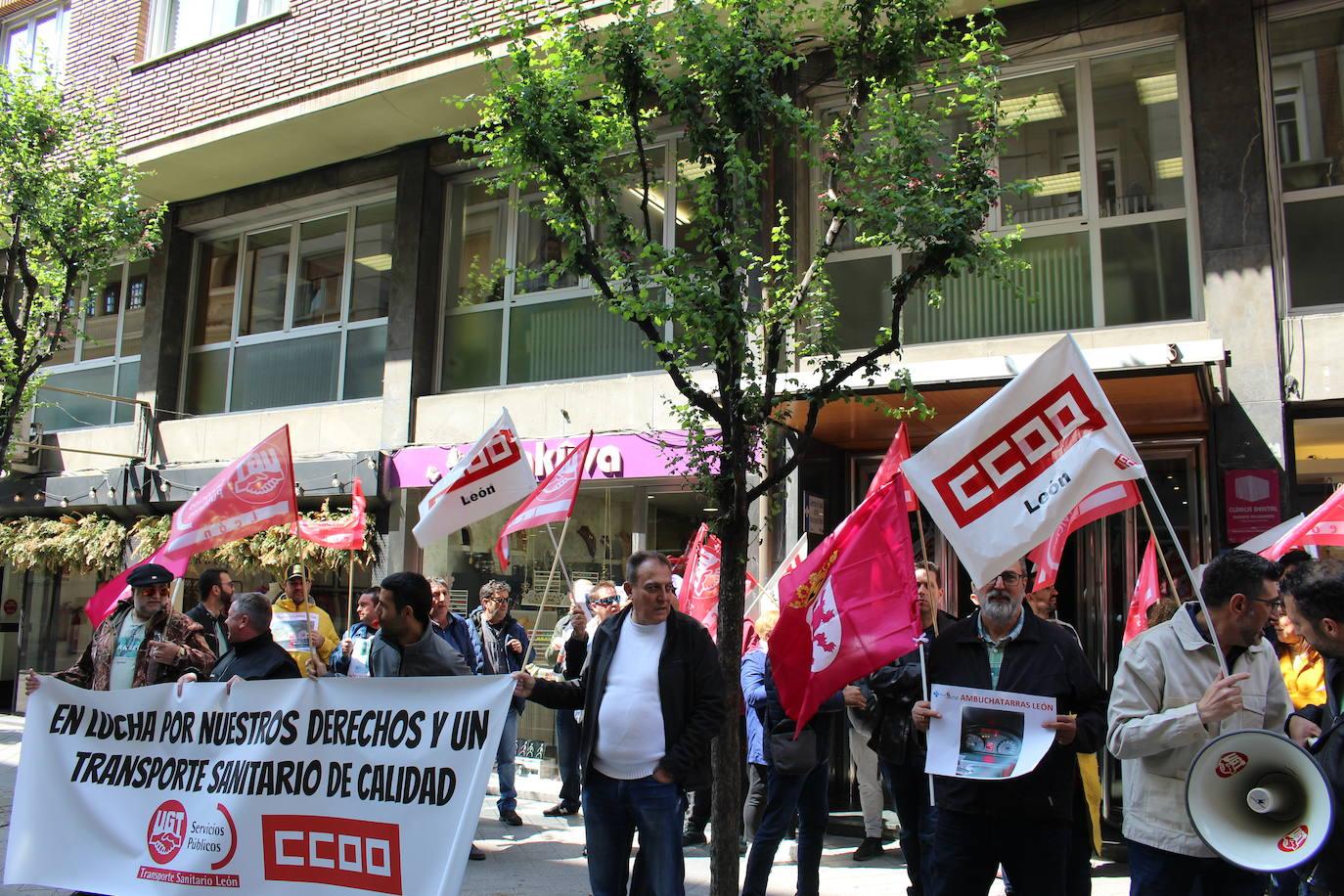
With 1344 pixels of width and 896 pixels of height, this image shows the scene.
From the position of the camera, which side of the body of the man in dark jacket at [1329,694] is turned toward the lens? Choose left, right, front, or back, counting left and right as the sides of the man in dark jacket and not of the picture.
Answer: left

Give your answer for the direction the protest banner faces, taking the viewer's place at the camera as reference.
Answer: facing the viewer

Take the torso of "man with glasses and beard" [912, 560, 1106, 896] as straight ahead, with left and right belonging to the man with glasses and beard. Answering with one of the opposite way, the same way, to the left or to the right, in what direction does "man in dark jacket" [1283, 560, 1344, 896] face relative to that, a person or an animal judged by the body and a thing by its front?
to the right

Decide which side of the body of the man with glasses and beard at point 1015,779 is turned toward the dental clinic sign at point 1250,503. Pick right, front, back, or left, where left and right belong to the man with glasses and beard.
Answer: back

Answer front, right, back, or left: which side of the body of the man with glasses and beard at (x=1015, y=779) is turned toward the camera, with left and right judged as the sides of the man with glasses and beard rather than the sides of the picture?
front

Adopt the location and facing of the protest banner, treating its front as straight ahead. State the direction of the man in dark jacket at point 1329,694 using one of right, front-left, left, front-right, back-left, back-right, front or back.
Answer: front-left

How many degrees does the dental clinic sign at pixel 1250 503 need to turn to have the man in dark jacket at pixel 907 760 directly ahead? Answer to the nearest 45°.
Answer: approximately 45° to its right

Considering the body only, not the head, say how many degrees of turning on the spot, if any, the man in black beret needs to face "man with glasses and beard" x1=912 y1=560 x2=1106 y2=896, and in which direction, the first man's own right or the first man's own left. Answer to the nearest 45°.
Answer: approximately 45° to the first man's own left

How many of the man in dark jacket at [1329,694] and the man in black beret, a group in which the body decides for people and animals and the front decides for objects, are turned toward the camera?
1

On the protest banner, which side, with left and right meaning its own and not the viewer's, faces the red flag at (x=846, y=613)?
left

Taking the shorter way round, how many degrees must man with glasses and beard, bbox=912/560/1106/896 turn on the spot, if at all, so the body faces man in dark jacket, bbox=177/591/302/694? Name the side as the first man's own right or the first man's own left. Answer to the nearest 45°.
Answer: approximately 90° to the first man's own right
